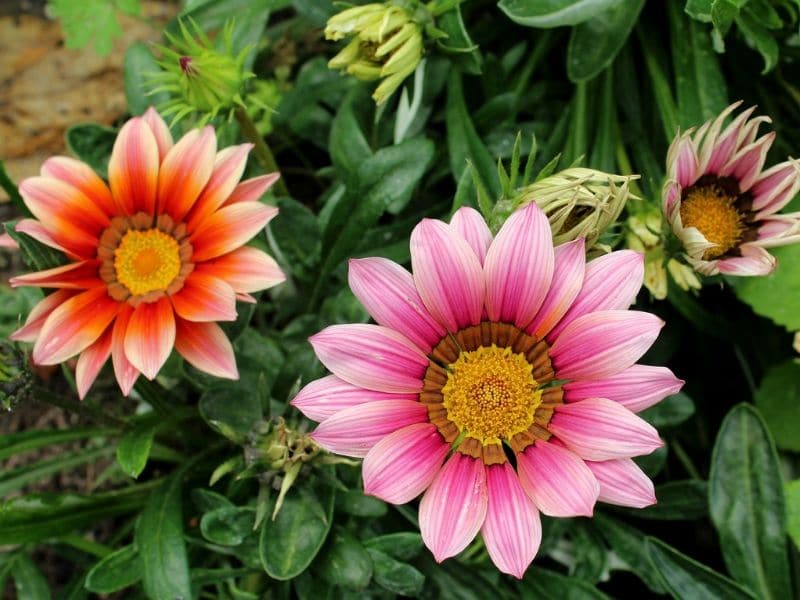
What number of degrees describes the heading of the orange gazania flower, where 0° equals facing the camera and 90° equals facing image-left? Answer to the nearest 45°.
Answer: approximately 0°

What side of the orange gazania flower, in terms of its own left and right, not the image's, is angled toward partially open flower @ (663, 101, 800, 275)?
left

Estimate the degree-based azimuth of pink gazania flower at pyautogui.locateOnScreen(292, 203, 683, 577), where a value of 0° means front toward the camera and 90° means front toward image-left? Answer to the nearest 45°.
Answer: approximately 0°

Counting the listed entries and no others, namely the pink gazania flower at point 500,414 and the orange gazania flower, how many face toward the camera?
2

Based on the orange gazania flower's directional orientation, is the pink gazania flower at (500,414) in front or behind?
in front

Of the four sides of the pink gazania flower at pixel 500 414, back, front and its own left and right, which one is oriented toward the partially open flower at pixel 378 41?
back
